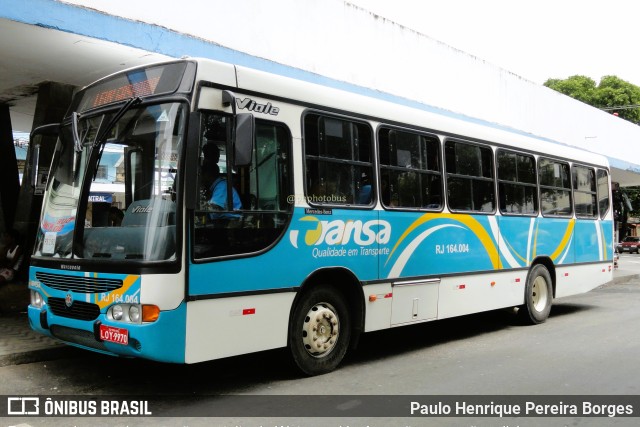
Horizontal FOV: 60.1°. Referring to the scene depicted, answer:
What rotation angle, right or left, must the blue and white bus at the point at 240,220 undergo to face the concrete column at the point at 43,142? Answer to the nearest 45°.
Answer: approximately 90° to its right

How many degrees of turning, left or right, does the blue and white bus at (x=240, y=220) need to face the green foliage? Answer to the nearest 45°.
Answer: approximately 180°

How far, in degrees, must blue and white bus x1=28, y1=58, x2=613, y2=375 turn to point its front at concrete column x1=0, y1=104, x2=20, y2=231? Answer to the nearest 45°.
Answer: approximately 90° to its right

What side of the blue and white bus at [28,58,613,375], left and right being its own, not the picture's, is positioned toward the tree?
back
